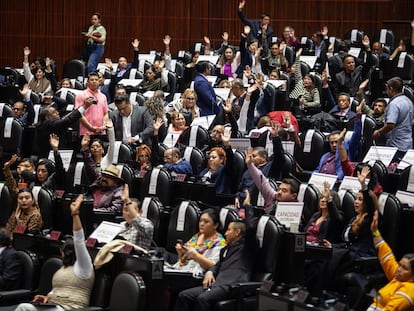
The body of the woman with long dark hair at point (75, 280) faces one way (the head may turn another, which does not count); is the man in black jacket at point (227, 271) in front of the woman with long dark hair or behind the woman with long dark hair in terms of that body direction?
behind

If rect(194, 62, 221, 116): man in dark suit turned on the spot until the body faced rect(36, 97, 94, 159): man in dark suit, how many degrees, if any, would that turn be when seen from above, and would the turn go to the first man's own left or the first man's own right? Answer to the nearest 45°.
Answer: approximately 135° to the first man's own right

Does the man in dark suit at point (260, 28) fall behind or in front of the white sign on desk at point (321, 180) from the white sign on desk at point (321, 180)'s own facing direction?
behind

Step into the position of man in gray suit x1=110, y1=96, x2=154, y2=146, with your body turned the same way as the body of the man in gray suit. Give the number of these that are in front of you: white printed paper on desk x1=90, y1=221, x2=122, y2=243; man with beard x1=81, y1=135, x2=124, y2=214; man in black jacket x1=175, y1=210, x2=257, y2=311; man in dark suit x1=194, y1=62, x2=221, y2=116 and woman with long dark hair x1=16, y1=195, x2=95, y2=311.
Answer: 4

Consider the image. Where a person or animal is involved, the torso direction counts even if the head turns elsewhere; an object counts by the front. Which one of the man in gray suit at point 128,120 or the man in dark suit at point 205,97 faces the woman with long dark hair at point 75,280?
the man in gray suit

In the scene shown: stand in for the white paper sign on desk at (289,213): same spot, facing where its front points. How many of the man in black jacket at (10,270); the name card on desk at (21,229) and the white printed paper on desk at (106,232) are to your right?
3

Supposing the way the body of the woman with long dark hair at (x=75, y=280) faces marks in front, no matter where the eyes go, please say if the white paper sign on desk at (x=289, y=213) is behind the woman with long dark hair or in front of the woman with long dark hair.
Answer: behind

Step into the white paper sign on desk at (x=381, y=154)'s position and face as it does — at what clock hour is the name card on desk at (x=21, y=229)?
the name card on desk at (x=21, y=229) is roughly at 2 o'clock from the white paper sign on desk at (x=381, y=154).

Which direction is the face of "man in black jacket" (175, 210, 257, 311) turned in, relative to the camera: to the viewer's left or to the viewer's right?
to the viewer's left

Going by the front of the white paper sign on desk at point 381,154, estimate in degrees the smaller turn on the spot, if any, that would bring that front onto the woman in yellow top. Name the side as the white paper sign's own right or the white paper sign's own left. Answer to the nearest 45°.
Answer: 0° — it already faces them
